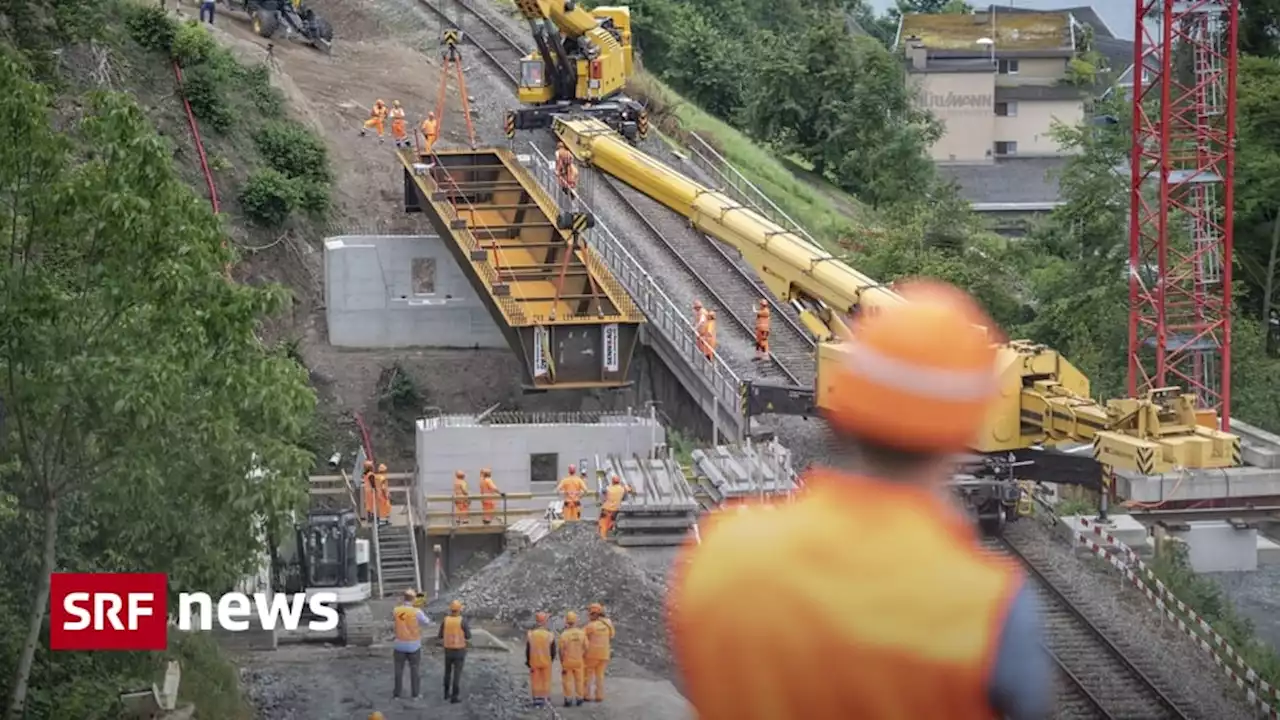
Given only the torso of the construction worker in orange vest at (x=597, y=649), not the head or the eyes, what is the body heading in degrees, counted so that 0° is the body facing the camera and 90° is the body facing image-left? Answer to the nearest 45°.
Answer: approximately 180°

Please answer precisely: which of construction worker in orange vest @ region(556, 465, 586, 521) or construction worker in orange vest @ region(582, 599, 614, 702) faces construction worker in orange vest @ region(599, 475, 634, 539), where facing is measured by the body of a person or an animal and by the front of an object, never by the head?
construction worker in orange vest @ region(582, 599, 614, 702)

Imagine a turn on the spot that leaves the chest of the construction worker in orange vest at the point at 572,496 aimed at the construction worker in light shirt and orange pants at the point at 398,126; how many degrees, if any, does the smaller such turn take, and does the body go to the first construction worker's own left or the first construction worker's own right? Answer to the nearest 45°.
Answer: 0° — they already face them

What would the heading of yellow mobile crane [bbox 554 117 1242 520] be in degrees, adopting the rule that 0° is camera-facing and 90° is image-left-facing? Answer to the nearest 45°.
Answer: approximately 135°

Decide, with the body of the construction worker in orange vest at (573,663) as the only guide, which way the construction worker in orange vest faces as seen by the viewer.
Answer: away from the camera

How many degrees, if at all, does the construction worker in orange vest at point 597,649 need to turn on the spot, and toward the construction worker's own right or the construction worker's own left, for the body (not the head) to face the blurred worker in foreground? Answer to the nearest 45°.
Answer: approximately 180°

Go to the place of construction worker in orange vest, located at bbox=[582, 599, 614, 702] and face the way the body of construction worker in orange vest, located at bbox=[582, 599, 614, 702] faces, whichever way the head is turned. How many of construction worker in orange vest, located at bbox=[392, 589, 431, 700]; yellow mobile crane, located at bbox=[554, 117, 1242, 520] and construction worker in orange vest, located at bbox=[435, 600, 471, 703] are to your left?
2

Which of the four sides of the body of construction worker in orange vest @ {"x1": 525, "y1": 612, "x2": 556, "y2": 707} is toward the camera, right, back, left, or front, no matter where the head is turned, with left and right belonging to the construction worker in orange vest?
back

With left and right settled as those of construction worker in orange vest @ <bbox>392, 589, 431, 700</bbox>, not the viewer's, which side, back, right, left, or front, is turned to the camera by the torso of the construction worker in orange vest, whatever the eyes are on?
back

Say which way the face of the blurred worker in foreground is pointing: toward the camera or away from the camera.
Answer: away from the camera
